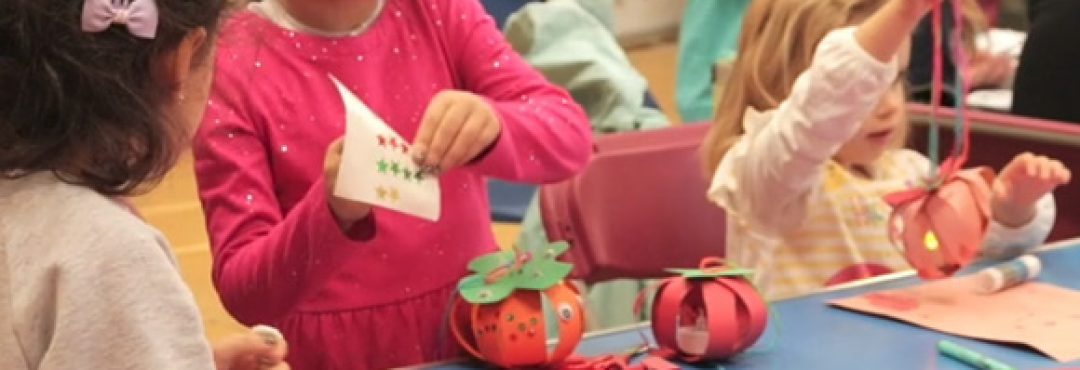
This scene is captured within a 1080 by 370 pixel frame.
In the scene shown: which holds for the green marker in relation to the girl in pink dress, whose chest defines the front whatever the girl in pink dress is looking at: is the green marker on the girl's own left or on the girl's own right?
on the girl's own left

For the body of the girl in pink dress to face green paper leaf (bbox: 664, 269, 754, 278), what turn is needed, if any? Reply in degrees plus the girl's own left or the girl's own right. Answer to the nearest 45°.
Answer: approximately 90° to the girl's own left

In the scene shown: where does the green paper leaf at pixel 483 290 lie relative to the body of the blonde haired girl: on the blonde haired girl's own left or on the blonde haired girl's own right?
on the blonde haired girl's own right

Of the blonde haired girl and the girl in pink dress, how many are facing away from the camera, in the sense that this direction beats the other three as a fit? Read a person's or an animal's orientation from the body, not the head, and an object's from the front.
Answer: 0

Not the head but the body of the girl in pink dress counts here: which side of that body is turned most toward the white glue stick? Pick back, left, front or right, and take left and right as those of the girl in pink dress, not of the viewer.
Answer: left

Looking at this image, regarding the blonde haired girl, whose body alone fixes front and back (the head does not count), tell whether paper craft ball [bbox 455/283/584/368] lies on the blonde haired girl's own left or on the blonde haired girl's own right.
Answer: on the blonde haired girl's own right

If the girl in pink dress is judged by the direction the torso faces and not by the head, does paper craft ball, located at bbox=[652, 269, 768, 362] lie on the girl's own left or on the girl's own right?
on the girl's own left

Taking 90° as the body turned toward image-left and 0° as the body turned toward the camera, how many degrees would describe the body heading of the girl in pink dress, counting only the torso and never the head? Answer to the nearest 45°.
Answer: approximately 0°
